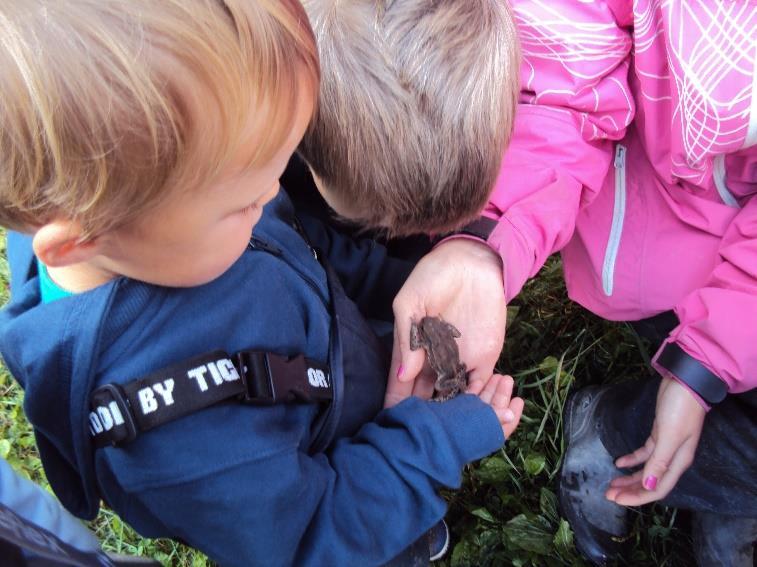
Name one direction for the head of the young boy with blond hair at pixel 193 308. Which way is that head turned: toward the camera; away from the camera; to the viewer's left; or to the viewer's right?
to the viewer's right

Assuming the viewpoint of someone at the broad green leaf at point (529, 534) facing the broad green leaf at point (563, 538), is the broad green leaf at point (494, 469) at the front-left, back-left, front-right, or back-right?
back-left

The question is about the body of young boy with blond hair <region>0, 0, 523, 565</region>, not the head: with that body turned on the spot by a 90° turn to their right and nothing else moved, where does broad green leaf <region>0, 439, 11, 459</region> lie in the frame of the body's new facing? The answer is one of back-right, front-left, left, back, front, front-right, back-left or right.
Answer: back-right

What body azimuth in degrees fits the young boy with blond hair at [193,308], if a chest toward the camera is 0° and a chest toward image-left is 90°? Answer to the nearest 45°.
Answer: approximately 270°
